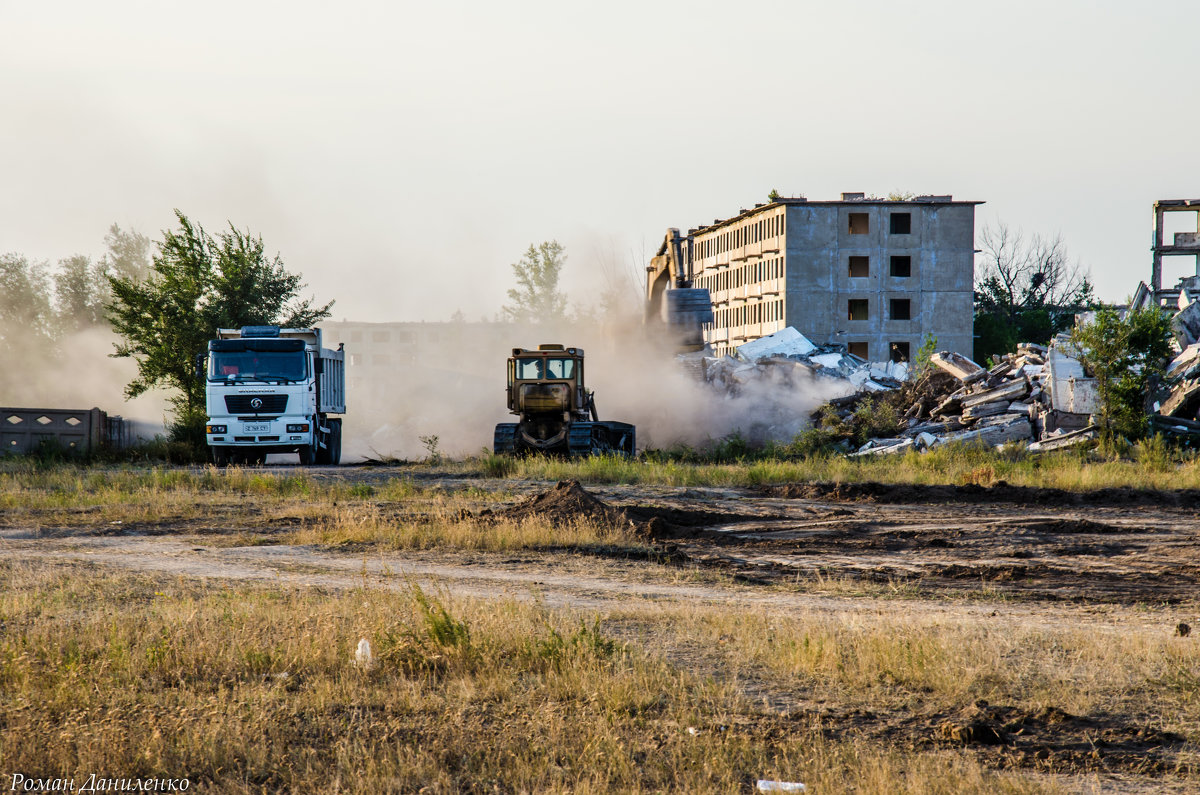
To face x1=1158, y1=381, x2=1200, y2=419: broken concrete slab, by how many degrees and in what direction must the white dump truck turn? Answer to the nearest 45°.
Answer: approximately 90° to its left

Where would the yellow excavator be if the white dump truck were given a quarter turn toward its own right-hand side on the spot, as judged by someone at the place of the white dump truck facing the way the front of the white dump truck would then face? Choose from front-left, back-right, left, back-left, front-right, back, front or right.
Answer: back-right

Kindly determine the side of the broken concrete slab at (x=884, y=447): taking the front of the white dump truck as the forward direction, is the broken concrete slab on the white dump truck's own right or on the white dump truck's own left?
on the white dump truck's own left

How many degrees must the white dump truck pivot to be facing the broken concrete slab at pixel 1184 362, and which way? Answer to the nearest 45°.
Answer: approximately 90° to its left
